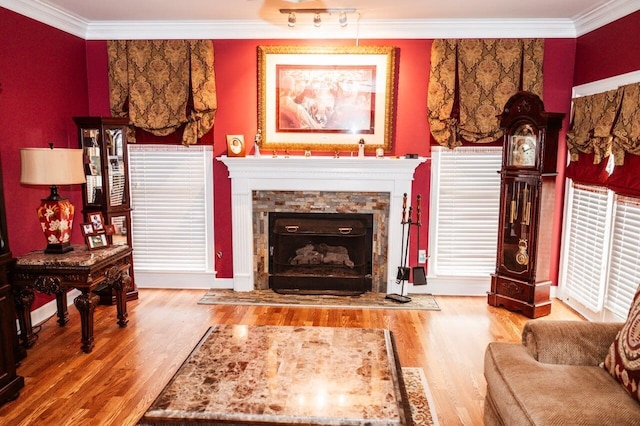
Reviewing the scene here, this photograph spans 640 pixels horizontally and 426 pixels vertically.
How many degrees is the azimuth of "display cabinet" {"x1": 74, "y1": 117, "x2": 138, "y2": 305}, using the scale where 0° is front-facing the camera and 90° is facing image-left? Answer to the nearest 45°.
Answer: approximately 315°

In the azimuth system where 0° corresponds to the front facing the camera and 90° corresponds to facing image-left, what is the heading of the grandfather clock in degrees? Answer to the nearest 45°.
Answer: approximately 45°

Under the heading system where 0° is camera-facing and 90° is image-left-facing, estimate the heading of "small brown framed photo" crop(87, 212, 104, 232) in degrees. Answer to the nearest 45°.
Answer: approximately 0°

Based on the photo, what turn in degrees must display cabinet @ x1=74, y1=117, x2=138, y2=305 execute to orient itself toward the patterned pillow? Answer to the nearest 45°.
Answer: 0° — it already faces it

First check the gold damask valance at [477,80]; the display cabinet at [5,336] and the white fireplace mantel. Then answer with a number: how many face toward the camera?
2

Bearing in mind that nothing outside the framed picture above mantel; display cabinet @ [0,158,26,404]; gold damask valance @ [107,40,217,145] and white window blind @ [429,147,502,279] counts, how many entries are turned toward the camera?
3

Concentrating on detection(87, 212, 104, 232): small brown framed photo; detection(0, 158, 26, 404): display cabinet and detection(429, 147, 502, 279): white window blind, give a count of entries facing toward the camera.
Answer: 2
